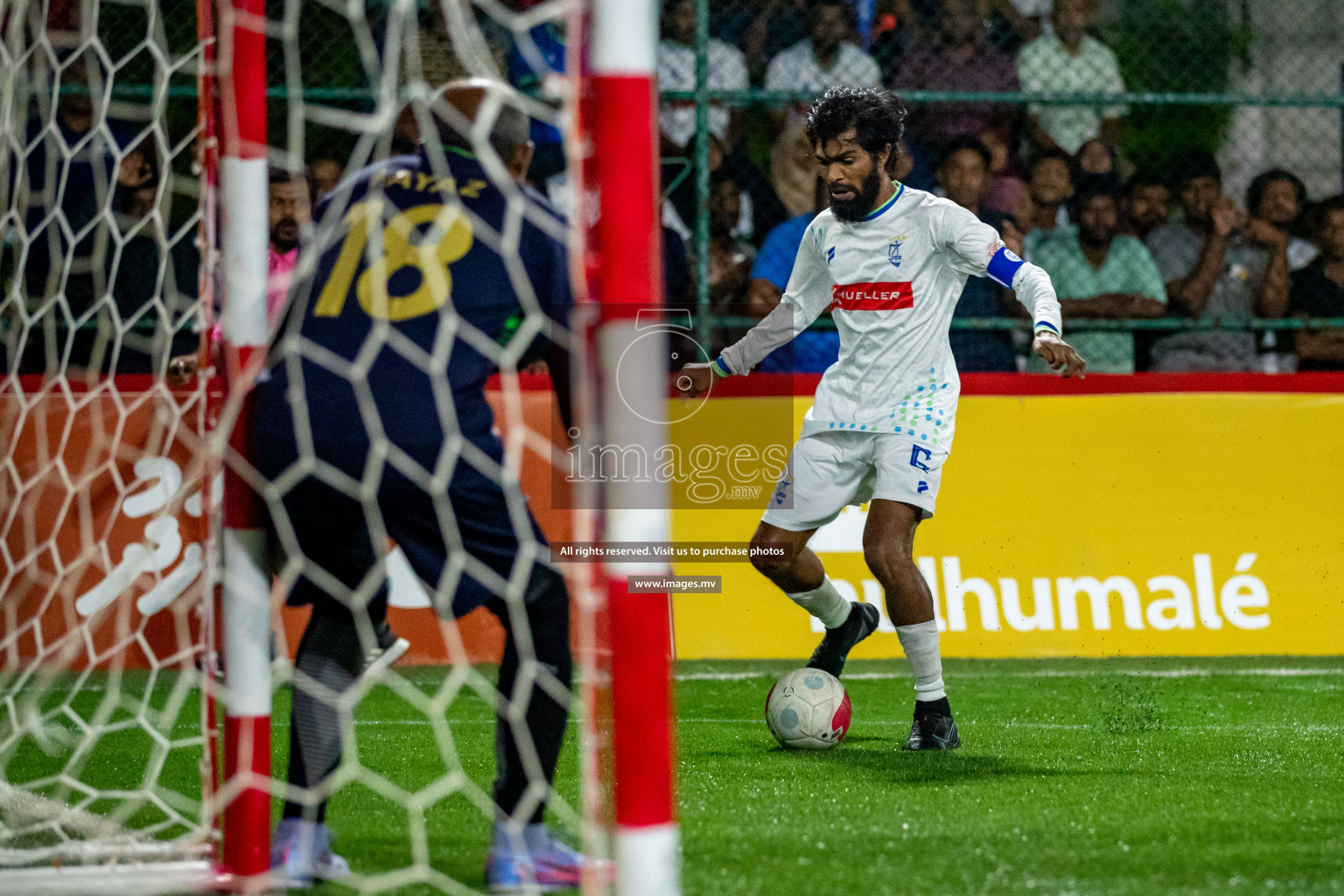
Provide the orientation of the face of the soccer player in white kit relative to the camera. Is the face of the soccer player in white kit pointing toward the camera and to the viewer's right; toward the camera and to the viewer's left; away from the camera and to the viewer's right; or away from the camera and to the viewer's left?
toward the camera and to the viewer's left

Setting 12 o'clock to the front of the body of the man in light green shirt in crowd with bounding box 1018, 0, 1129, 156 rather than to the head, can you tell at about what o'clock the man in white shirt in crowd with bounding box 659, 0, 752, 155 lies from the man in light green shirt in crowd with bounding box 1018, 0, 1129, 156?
the man in white shirt in crowd with bounding box 659, 0, 752, 155 is roughly at 2 o'clock from the man in light green shirt in crowd with bounding box 1018, 0, 1129, 156.

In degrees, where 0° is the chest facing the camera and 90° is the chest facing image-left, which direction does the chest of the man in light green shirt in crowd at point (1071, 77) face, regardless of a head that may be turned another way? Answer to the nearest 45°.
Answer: approximately 0°

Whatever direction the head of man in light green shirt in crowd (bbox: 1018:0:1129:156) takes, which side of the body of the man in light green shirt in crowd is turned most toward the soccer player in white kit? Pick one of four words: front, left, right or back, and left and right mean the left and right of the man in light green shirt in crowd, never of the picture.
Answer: front

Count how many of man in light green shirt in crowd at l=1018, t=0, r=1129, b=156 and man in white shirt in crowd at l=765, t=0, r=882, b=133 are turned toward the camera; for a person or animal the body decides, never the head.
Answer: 2

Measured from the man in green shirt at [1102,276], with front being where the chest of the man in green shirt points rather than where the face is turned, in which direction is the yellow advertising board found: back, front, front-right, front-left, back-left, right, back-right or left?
front

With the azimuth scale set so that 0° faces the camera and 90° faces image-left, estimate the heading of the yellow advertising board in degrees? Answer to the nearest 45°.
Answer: approximately 0°

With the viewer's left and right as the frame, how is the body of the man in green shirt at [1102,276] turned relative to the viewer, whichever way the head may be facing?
facing the viewer
